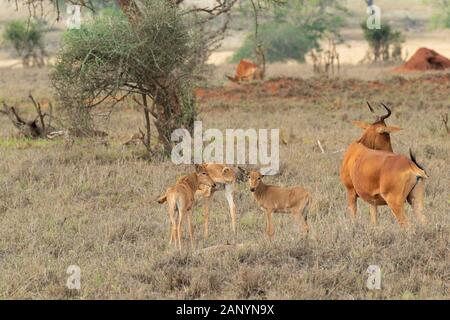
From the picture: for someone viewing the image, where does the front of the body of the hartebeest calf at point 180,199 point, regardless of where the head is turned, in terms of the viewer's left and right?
facing away from the viewer and to the right of the viewer

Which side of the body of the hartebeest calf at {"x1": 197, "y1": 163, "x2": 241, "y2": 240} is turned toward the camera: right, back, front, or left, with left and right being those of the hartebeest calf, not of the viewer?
left

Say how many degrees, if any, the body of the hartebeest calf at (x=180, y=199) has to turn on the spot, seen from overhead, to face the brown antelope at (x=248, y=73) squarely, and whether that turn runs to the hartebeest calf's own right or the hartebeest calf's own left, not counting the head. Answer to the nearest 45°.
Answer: approximately 45° to the hartebeest calf's own left

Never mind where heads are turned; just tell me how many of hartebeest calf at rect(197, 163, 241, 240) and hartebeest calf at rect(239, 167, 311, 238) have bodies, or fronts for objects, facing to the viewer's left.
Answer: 2

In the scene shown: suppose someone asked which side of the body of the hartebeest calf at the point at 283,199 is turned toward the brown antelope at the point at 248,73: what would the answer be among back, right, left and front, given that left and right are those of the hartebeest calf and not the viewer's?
right

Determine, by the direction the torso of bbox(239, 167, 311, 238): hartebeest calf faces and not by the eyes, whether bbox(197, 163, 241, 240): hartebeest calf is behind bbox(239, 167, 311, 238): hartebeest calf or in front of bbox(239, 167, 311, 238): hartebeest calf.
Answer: in front

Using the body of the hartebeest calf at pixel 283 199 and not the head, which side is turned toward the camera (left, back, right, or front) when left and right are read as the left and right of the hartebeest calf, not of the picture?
left
